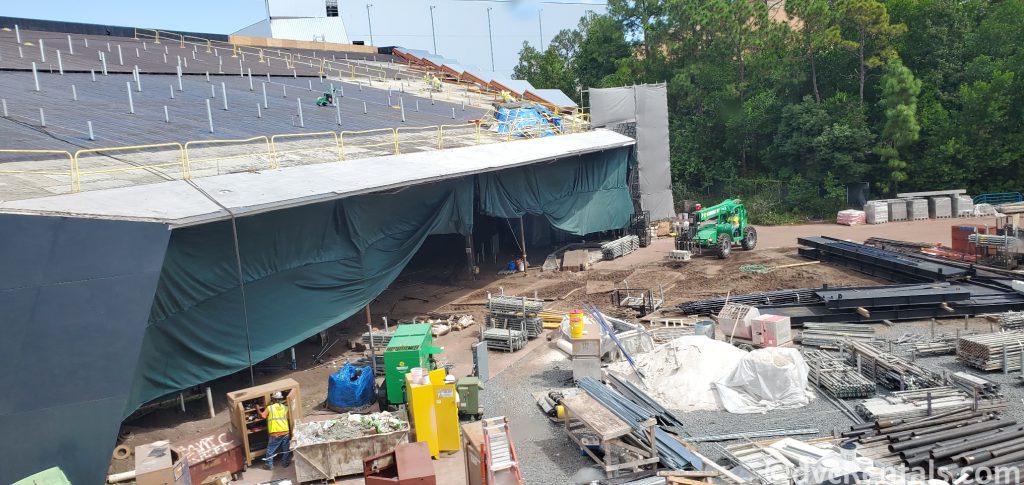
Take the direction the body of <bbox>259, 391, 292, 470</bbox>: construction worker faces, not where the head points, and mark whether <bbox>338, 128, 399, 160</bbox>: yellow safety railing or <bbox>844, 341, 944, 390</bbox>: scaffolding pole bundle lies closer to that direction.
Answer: the yellow safety railing

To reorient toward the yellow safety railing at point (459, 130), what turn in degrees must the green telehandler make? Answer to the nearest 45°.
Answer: approximately 45° to its right

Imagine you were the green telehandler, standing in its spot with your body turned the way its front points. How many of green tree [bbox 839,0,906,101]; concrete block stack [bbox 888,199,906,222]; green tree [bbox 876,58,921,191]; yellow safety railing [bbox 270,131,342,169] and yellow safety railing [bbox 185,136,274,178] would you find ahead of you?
2

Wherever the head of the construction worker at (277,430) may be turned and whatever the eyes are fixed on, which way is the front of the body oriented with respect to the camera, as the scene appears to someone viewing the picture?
away from the camera

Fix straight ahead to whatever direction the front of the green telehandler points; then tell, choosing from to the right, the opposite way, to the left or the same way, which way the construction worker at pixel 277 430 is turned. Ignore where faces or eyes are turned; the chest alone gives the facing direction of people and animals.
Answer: to the right

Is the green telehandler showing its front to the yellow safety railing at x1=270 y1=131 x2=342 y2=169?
yes

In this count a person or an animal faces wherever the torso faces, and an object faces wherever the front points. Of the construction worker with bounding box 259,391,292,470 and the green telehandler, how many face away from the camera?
1

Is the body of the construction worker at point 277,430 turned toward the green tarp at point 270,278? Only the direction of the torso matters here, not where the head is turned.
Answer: yes

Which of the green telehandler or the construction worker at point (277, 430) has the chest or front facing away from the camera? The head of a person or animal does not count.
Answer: the construction worker

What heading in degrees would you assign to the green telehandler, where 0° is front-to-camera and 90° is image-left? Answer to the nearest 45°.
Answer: approximately 45°

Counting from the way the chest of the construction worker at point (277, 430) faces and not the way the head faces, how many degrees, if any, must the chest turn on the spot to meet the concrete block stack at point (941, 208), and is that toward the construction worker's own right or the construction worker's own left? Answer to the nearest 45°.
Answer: approximately 90° to the construction worker's own right

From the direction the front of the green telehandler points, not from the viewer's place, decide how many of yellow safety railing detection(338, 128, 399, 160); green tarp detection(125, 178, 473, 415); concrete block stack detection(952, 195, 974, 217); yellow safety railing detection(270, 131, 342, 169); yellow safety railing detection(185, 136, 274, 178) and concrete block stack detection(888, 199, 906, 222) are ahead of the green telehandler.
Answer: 4

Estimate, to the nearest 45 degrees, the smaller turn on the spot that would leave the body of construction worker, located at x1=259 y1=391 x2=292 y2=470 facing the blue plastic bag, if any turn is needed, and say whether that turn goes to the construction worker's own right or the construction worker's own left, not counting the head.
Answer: approximately 45° to the construction worker's own right

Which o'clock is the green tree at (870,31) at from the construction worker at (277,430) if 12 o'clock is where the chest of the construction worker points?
The green tree is roughly at 2 o'clock from the construction worker.

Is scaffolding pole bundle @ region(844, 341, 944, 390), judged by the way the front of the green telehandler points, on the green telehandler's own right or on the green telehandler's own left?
on the green telehandler's own left
